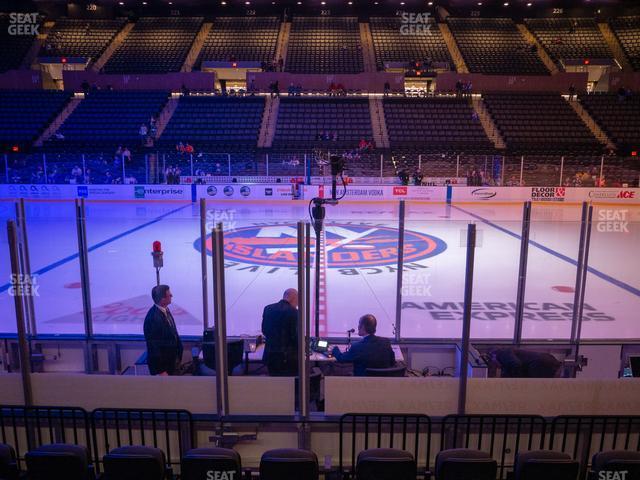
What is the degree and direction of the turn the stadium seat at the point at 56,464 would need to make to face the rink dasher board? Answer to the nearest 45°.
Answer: approximately 45° to its right

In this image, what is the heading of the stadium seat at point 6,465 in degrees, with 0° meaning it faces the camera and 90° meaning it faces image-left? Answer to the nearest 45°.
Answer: approximately 180°

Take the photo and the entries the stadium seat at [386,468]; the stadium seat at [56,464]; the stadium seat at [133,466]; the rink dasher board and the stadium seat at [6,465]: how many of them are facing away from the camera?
4

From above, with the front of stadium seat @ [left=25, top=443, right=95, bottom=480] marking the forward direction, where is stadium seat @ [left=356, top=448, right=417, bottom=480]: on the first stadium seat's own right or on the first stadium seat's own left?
on the first stadium seat's own right

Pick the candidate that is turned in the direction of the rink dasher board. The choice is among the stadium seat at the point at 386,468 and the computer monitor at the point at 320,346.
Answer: the stadium seat

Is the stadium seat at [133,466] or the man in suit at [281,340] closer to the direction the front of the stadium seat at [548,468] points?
the man in suit

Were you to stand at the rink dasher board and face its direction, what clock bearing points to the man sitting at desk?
The man sitting at desk is roughly at 12 o'clock from the rink dasher board.

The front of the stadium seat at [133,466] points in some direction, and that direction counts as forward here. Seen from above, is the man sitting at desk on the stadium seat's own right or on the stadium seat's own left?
on the stadium seat's own right

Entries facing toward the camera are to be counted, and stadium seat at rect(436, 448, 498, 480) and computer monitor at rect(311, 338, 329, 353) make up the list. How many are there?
1

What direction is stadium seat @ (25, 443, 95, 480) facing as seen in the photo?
away from the camera

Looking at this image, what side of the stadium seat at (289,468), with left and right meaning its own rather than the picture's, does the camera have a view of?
back

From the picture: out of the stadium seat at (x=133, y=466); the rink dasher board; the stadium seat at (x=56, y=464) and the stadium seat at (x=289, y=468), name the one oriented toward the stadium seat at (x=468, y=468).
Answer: the rink dasher board

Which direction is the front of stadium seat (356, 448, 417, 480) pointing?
away from the camera

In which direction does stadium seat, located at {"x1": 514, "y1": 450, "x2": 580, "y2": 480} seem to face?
away from the camera

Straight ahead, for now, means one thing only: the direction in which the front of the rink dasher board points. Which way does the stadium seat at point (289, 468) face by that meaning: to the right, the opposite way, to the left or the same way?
the opposite way
